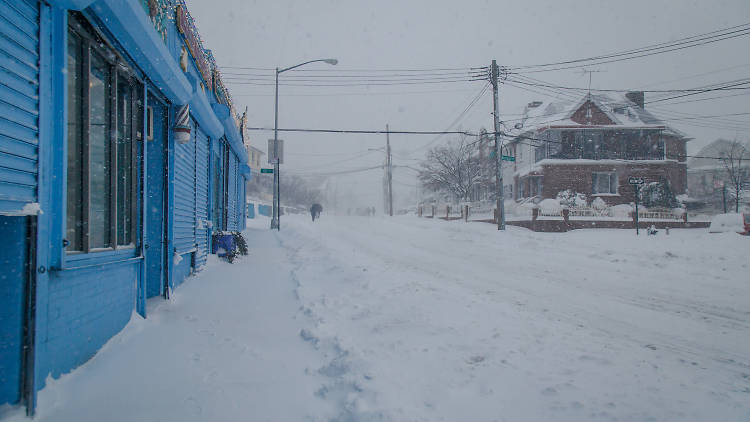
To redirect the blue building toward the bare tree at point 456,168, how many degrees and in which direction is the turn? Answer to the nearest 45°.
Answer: approximately 90° to its left

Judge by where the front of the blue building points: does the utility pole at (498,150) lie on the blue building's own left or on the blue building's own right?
on the blue building's own left

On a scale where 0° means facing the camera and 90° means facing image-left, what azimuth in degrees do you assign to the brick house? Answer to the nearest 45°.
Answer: approximately 0°

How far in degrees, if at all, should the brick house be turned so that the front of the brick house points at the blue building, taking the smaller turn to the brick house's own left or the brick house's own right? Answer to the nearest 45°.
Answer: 0° — it already faces it

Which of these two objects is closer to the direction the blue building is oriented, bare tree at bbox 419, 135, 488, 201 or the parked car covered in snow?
the parked car covered in snow

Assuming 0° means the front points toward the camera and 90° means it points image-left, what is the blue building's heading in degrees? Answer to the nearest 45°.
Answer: approximately 315°

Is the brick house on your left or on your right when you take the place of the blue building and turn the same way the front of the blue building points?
on your left
